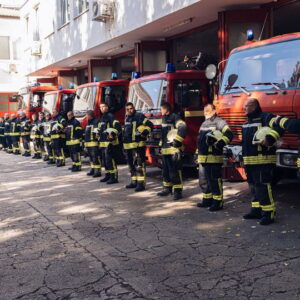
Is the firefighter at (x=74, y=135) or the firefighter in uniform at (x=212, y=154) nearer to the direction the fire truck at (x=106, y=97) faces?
the firefighter

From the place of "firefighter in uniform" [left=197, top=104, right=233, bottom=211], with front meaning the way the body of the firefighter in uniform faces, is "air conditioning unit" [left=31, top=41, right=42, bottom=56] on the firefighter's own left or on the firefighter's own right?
on the firefighter's own right

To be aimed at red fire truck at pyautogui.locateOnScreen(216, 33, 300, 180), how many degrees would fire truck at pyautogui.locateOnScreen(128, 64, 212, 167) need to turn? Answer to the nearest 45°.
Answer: approximately 90° to its left

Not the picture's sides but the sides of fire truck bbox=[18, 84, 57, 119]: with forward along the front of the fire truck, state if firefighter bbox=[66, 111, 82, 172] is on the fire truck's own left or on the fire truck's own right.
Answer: on the fire truck's own left

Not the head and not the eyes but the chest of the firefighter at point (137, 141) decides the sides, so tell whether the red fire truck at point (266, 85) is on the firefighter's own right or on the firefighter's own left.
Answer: on the firefighter's own left

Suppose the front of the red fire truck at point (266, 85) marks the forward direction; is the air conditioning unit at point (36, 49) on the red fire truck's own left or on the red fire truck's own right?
on the red fire truck's own right

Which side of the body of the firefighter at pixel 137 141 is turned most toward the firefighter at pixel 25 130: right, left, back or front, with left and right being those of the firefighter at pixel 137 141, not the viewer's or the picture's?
right

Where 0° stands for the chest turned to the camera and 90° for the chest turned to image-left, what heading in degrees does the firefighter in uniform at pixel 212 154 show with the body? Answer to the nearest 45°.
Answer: approximately 45°

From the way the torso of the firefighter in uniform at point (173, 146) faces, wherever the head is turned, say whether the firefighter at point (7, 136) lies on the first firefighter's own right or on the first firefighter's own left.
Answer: on the first firefighter's own right

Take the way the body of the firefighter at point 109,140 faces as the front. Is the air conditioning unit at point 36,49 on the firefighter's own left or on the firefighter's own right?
on the firefighter's own right
